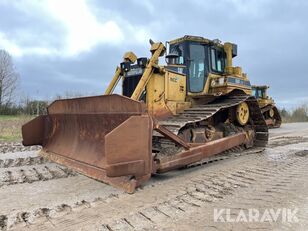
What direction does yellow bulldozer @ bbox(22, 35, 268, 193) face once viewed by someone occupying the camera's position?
facing the viewer and to the left of the viewer

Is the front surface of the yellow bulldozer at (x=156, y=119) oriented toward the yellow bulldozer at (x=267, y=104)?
no
